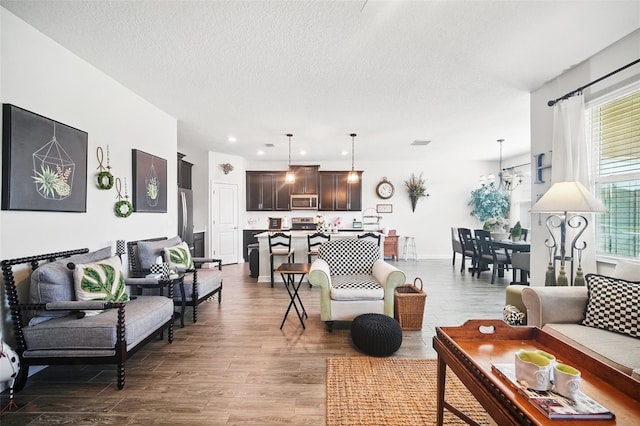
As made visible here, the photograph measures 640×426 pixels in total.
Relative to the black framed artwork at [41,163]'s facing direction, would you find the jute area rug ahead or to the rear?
ahead

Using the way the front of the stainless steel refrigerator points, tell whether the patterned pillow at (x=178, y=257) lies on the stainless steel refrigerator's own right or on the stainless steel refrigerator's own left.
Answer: on the stainless steel refrigerator's own right

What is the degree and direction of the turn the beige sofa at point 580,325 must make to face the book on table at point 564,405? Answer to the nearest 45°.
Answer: approximately 45° to its left

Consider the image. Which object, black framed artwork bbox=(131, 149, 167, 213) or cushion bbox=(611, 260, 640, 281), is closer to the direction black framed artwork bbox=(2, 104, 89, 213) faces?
the cushion

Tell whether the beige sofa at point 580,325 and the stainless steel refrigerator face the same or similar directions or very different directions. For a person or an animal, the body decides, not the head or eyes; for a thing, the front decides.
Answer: very different directions

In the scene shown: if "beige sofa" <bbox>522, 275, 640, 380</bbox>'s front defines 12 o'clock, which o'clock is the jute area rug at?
The jute area rug is roughly at 12 o'clock from the beige sofa.

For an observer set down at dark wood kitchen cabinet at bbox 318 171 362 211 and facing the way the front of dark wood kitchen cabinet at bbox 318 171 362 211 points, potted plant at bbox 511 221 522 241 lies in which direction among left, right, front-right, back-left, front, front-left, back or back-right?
front-left

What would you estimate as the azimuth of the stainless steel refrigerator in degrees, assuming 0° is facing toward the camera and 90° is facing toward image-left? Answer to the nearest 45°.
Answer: approximately 315°

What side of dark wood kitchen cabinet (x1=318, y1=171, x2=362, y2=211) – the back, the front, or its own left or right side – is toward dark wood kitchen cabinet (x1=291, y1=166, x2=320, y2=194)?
right
